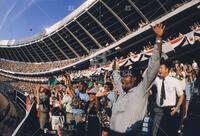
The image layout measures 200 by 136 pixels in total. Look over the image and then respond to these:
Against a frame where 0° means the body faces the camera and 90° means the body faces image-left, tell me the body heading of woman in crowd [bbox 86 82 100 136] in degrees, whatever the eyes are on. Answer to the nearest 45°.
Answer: approximately 45°

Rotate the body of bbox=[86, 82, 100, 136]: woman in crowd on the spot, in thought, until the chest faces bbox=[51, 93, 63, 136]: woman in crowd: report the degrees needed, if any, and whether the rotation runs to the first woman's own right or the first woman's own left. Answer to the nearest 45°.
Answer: approximately 90° to the first woman's own right

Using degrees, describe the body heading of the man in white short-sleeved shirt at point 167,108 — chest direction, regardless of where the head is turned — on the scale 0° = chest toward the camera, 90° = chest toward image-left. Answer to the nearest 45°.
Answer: approximately 45°

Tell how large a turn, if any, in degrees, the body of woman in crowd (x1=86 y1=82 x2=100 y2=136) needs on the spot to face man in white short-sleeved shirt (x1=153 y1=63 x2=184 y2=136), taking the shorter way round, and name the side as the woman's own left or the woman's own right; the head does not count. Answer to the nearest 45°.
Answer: approximately 90° to the woman's own left

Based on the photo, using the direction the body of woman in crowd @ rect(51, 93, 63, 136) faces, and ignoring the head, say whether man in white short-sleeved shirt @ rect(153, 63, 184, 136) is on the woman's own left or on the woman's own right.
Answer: on the woman's own left

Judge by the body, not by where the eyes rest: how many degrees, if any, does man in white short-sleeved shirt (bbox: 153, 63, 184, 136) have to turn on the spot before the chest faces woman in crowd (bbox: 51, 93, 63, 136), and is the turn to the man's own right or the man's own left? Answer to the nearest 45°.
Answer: approximately 90° to the man's own right
